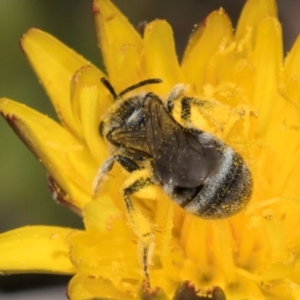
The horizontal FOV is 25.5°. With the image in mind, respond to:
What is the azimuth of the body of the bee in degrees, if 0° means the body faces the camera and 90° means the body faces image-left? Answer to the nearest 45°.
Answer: approximately 135°
